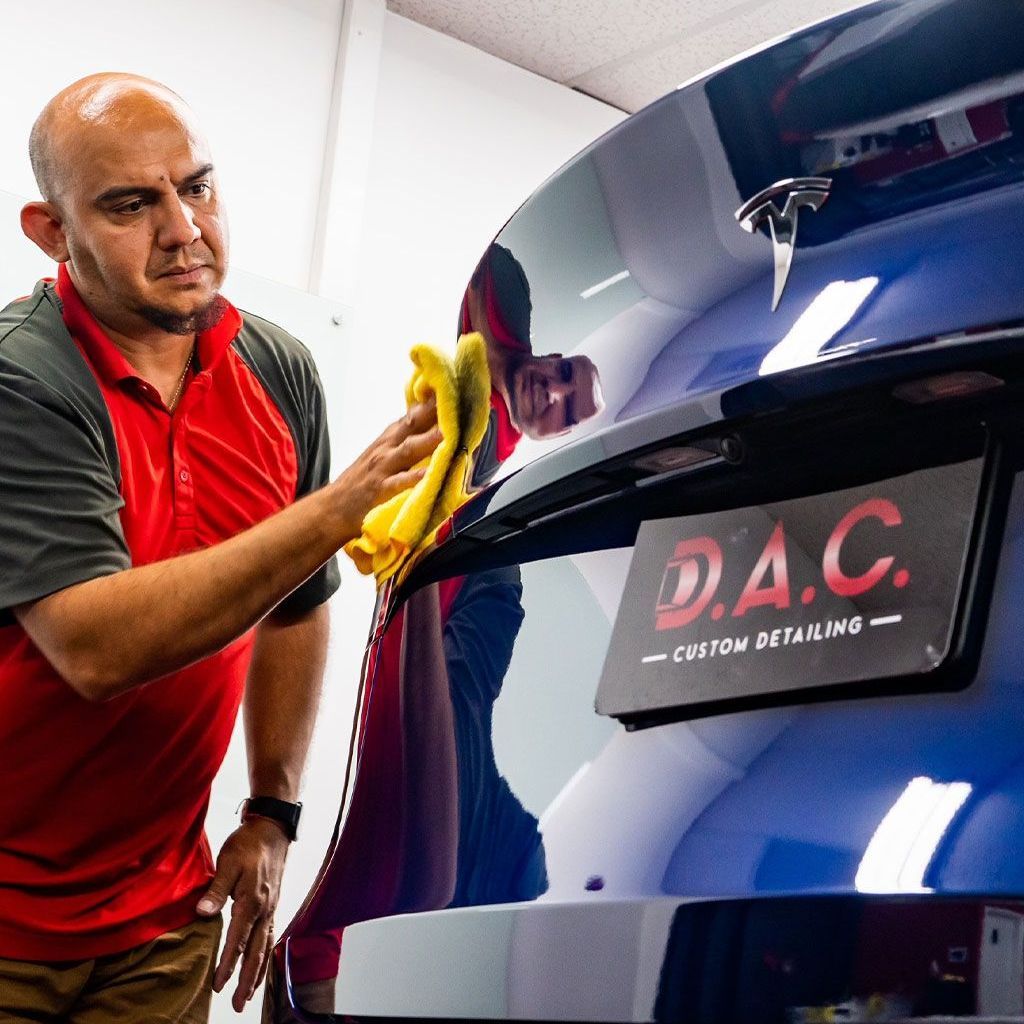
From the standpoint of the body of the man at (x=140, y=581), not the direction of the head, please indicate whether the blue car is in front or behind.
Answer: in front

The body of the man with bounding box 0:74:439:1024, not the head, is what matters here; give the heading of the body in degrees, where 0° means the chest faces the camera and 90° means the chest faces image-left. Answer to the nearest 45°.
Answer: approximately 315°

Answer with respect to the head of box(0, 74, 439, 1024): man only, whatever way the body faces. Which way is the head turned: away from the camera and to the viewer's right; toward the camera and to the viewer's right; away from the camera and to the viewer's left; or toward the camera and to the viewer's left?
toward the camera and to the viewer's right
